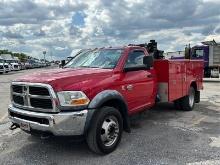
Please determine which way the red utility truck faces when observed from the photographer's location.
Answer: facing the viewer and to the left of the viewer

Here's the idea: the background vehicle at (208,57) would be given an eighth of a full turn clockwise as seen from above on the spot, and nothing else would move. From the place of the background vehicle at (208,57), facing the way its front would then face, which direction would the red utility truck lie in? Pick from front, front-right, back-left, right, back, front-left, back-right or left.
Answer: back-left

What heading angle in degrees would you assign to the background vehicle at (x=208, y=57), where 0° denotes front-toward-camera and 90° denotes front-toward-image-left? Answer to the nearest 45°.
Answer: approximately 90°
